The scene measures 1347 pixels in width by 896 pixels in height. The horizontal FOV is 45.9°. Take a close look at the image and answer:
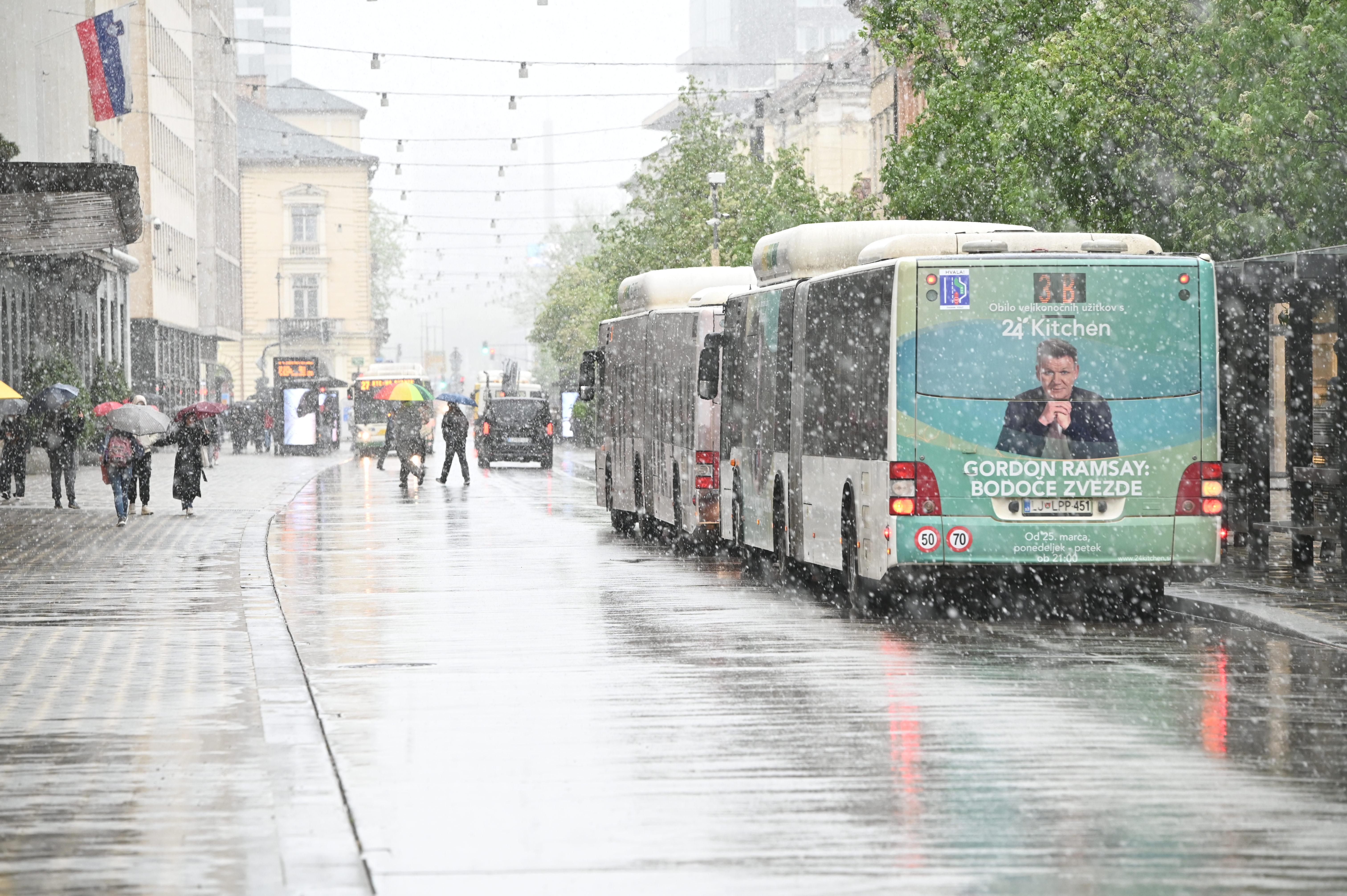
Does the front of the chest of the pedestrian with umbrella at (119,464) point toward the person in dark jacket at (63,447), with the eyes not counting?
no

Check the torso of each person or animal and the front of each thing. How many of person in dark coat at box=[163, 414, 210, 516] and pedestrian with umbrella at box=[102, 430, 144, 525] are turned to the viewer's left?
0

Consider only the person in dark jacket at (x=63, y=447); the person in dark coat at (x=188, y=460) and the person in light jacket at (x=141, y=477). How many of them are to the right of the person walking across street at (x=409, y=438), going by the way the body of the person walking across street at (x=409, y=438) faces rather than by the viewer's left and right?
0

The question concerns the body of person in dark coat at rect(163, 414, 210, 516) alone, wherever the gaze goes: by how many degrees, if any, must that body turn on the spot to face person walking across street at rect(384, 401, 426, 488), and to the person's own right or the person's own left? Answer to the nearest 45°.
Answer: approximately 135° to the person's own left

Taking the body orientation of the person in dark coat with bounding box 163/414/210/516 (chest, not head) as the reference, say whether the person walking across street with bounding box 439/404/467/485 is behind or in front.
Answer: behind

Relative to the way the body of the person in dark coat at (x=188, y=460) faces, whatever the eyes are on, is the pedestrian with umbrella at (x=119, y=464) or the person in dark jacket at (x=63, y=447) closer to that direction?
the pedestrian with umbrella

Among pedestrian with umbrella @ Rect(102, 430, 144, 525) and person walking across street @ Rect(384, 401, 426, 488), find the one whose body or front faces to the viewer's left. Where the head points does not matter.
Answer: the person walking across street

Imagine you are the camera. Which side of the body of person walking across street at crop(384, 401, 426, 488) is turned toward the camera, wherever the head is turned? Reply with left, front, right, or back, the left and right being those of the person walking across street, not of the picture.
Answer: left

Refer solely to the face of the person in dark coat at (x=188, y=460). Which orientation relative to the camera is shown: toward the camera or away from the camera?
toward the camera

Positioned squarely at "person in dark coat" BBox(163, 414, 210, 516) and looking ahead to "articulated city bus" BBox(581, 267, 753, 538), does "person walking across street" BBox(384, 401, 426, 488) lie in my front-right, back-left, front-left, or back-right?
back-left

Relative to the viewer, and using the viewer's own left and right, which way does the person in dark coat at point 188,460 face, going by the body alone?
facing the viewer
